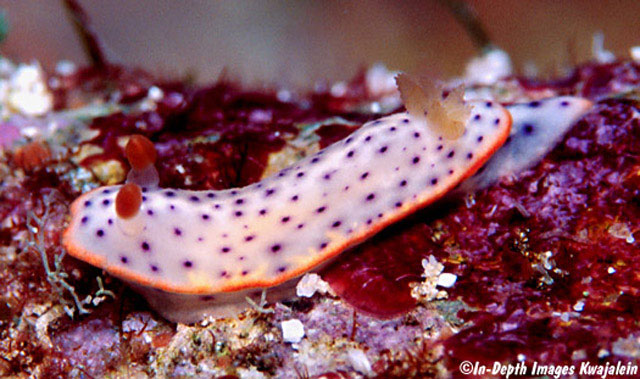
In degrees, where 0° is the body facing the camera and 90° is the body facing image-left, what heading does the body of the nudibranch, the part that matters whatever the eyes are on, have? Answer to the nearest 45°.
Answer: approximately 90°

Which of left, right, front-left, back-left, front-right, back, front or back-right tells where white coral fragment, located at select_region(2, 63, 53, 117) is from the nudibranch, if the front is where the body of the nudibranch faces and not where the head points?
front-right
